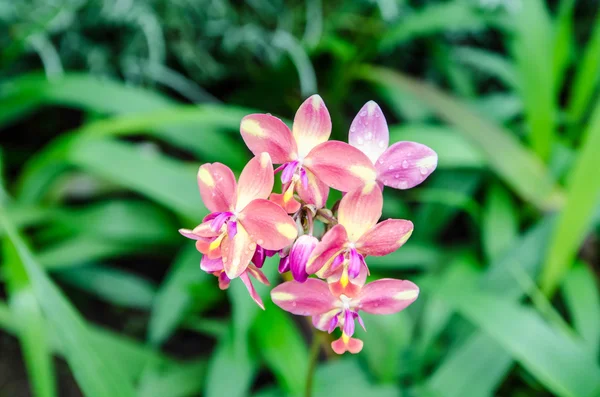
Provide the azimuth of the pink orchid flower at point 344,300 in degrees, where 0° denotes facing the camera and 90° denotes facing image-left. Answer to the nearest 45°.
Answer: approximately 0°

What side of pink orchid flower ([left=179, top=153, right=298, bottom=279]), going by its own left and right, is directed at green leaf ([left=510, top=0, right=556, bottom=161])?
back

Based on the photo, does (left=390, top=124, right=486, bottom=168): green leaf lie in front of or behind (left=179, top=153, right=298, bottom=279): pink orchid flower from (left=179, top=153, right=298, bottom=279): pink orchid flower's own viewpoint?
behind

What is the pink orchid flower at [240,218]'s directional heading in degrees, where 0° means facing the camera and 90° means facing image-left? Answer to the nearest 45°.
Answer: approximately 45°

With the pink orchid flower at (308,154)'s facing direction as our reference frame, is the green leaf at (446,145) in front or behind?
behind

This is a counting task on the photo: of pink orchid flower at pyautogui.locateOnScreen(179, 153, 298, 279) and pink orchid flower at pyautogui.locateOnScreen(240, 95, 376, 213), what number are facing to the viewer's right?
0
